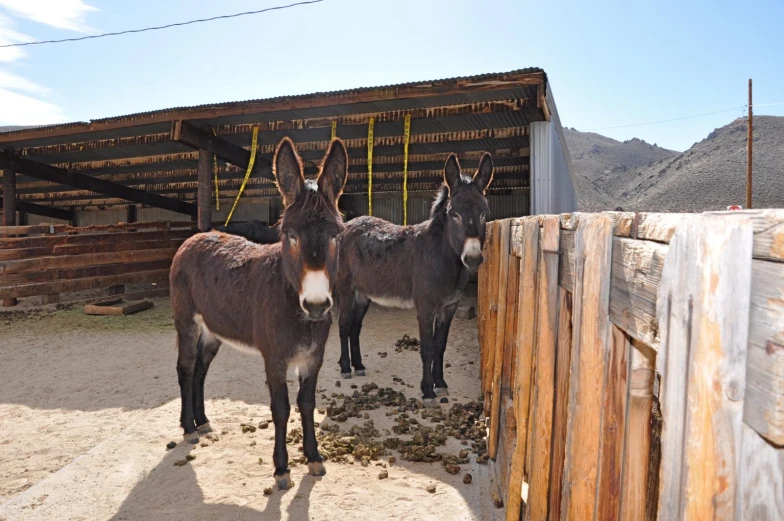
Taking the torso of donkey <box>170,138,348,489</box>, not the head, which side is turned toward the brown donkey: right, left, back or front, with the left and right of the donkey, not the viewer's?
left

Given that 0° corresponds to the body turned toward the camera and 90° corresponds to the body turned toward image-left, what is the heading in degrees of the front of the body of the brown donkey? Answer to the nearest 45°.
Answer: approximately 315°

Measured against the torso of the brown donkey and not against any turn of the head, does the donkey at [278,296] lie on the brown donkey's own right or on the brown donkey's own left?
on the brown donkey's own right

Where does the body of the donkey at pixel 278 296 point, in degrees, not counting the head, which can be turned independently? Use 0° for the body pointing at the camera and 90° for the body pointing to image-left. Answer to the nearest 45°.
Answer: approximately 315°
